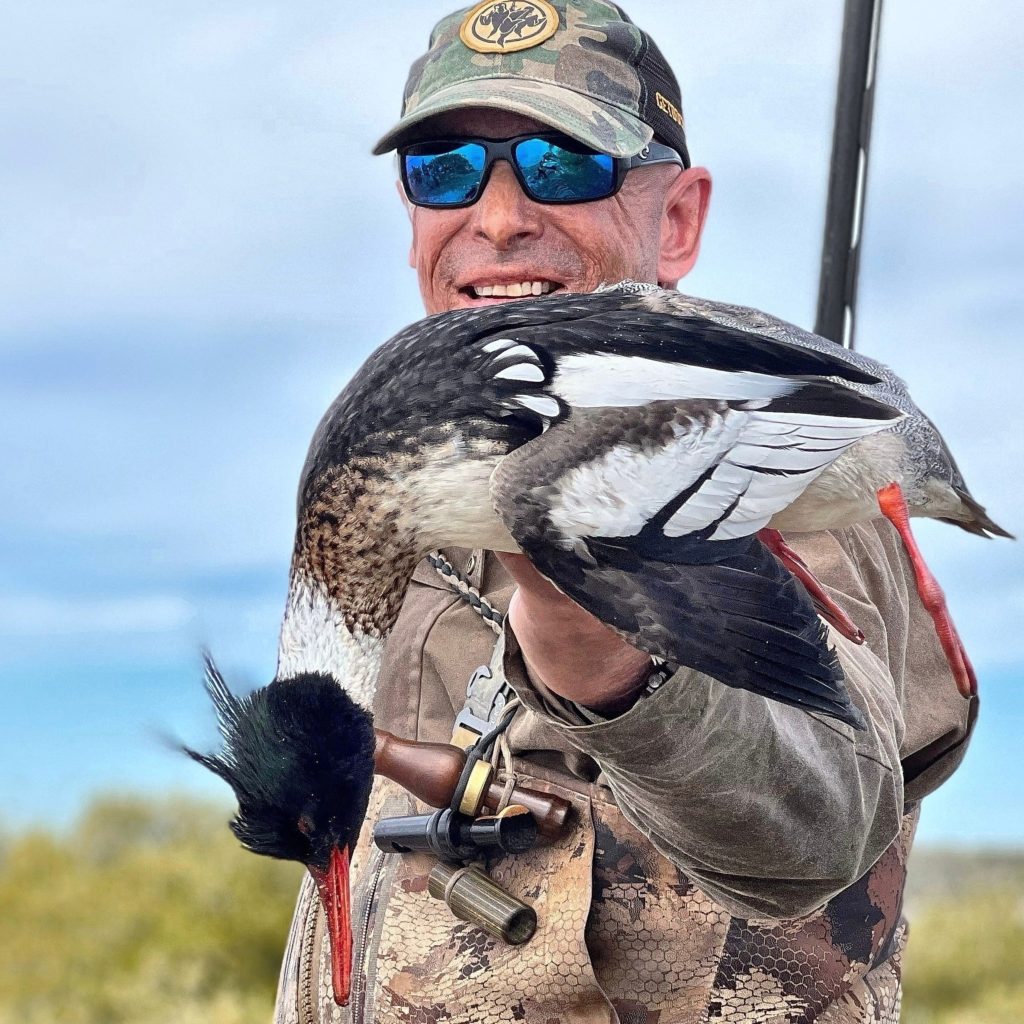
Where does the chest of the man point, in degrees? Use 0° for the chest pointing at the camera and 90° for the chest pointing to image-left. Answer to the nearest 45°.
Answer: approximately 45°
